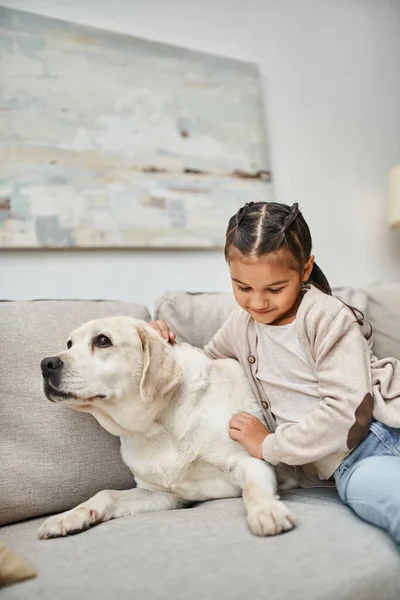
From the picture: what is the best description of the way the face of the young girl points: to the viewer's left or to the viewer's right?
to the viewer's left

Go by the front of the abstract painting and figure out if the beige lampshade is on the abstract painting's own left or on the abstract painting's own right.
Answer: on the abstract painting's own left

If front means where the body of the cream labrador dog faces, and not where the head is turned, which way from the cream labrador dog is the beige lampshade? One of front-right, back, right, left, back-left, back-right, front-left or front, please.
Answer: back

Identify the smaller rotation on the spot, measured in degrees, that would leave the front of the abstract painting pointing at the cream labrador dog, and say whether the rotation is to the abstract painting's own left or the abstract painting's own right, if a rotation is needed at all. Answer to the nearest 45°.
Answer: approximately 45° to the abstract painting's own right

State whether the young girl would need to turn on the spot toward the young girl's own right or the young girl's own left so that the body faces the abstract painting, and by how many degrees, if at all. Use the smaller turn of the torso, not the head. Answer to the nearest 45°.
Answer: approximately 90° to the young girl's own right

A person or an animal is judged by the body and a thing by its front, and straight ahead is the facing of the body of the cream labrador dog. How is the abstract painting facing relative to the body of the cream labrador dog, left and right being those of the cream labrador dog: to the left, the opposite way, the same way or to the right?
to the left

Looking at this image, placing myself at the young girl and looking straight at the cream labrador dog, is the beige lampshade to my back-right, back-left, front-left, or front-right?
back-right
